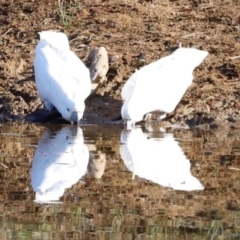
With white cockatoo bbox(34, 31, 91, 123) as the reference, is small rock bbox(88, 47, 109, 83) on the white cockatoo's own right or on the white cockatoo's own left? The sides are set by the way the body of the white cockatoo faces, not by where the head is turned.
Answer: on the white cockatoo's own left

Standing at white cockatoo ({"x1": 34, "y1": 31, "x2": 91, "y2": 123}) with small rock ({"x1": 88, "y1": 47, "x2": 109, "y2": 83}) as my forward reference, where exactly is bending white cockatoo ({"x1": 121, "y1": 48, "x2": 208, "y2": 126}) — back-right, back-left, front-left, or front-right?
front-right

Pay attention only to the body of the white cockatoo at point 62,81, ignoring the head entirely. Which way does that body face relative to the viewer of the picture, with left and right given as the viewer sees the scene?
facing the viewer and to the right of the viewer

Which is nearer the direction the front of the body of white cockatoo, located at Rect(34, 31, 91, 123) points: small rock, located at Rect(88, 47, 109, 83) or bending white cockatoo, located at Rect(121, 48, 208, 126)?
the bending white cockatoo

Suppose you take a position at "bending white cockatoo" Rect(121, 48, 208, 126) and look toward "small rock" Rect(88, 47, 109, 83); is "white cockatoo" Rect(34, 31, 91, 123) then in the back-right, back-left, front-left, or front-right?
front-left

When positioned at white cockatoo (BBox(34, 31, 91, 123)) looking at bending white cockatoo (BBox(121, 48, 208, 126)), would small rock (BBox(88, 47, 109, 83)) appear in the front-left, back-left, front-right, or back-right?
front-left

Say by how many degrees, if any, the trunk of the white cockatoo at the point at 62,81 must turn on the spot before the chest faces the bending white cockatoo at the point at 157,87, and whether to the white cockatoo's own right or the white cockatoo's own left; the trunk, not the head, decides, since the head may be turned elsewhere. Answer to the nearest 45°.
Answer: approximately 45° to the white cockatoo's own left

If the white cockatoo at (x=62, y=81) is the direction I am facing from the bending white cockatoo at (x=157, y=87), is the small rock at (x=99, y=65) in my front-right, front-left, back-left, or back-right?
front-right
